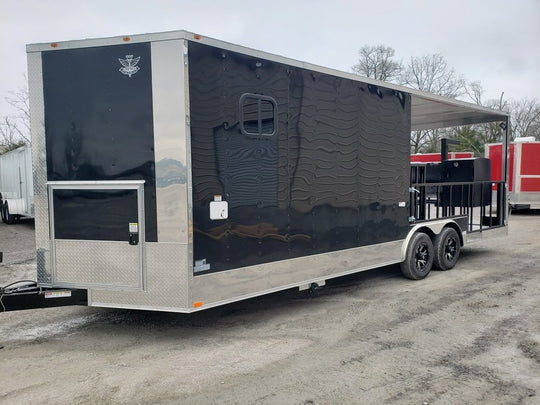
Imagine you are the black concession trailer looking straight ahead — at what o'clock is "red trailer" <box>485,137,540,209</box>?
The red trailer is roughly at 6 o'clock from the black concession trailer.

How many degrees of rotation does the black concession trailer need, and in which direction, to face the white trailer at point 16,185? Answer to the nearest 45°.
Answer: approximately 90° to its right

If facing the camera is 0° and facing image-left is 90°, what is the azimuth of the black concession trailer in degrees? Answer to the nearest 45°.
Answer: approximately 45°

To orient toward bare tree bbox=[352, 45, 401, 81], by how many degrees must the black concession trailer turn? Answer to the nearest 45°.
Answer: approximately 135° to its right
